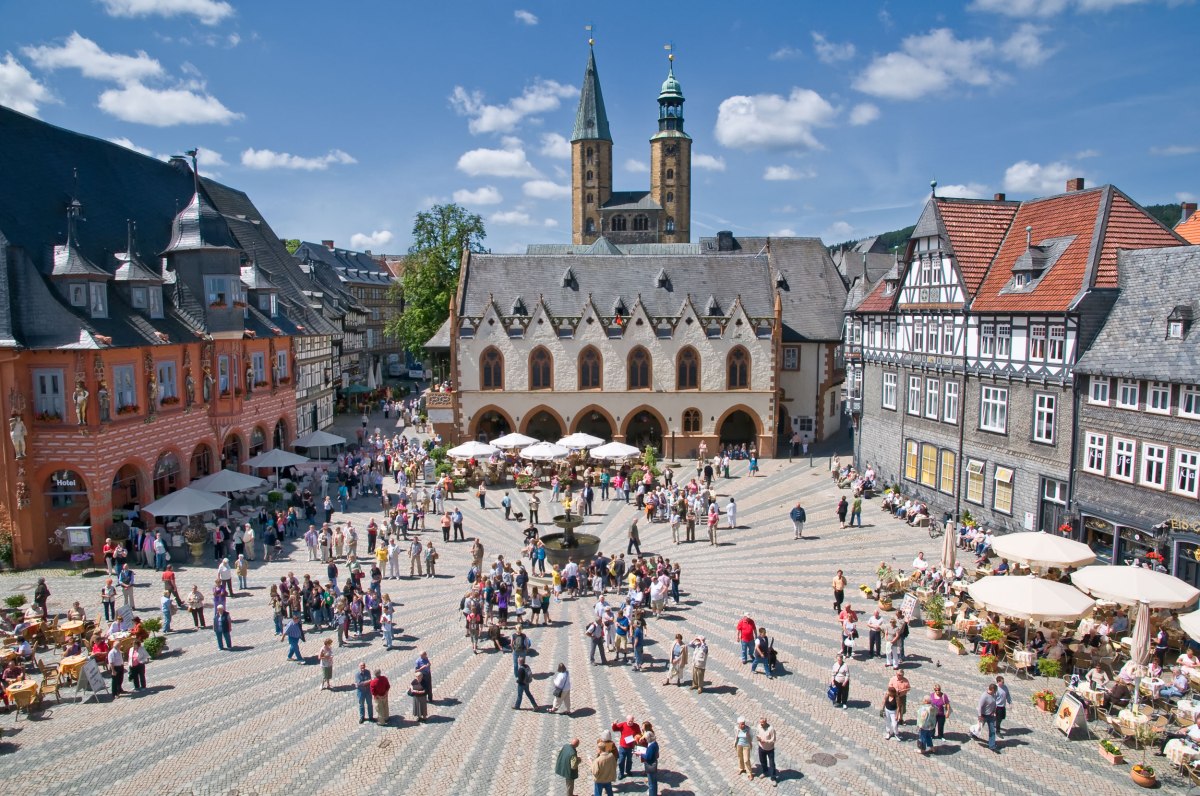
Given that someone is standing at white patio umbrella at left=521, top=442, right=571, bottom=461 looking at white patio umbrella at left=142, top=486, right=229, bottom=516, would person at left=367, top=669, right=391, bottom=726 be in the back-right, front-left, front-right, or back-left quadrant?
front-left

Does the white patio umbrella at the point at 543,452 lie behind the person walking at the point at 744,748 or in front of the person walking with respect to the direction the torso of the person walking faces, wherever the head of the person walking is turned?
behind

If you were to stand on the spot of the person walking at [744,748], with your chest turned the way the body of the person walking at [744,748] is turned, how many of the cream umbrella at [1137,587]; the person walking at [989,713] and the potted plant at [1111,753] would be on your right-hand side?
0

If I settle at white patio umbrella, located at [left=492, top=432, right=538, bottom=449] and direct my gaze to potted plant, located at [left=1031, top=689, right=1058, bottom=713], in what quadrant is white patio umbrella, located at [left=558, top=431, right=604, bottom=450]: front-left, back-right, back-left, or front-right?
front-left

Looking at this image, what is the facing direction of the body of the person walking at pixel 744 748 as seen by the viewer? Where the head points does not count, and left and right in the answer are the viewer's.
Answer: facing the viewer

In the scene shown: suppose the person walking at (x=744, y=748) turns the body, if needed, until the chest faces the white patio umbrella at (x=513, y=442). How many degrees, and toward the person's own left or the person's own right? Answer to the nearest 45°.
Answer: approximately 135° to the person's own right

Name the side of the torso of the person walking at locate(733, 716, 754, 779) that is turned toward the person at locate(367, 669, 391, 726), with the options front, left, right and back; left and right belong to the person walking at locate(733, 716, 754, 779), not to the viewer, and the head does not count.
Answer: right

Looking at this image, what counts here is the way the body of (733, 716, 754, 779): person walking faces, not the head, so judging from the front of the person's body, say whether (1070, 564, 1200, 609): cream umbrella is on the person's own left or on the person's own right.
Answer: on the person's own left

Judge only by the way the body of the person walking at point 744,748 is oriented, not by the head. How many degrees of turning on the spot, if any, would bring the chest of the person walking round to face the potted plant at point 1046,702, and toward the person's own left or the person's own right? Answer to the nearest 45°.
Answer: approximately 135° to the person's own left

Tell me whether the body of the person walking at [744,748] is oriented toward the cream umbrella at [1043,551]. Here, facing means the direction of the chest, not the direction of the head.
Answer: no

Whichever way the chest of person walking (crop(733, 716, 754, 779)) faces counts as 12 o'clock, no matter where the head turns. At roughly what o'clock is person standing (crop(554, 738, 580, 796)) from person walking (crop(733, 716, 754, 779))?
person standing (crop(554, 738, 580, 796)) is roughly at 2 o'clock from person walking (crop(733, 716, 754, 779)).

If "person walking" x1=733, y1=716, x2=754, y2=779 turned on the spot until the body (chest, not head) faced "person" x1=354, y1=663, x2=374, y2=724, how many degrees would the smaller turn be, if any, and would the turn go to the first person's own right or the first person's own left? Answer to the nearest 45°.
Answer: approximately 90° to the first person's own right

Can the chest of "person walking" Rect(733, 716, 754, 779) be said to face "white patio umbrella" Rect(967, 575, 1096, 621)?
no

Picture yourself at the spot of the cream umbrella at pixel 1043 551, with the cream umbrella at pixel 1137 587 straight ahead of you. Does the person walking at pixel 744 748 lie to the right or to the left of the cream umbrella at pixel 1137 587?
right

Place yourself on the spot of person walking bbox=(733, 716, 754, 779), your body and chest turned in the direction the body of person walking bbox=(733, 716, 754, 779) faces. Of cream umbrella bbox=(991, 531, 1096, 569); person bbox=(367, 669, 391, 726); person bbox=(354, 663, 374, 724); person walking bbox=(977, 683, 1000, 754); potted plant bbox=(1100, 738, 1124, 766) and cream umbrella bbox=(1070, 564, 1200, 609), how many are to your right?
2

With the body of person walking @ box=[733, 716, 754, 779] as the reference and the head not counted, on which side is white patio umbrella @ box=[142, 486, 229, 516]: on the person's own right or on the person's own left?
on the person's own right
